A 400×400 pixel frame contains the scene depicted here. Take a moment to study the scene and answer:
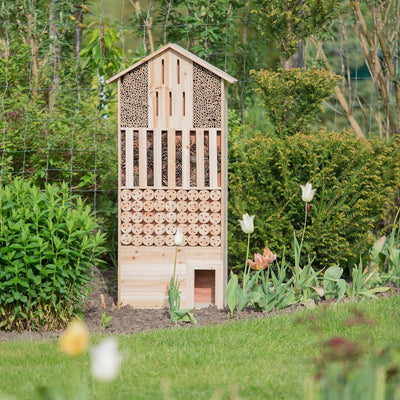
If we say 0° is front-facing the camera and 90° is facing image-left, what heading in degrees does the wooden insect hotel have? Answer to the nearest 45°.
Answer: approximately 0°

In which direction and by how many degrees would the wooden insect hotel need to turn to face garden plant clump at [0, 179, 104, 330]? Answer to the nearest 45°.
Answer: approximately 45° to its right

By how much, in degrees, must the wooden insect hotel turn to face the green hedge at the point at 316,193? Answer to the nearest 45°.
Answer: approximately 90° to its left

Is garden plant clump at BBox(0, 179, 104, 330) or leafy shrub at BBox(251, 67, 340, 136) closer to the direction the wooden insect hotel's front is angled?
the garden plant clump

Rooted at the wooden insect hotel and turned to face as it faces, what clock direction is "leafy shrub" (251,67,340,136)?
The leafy shrub is roughly at 8 o'clock from the wooden insect hotel.
